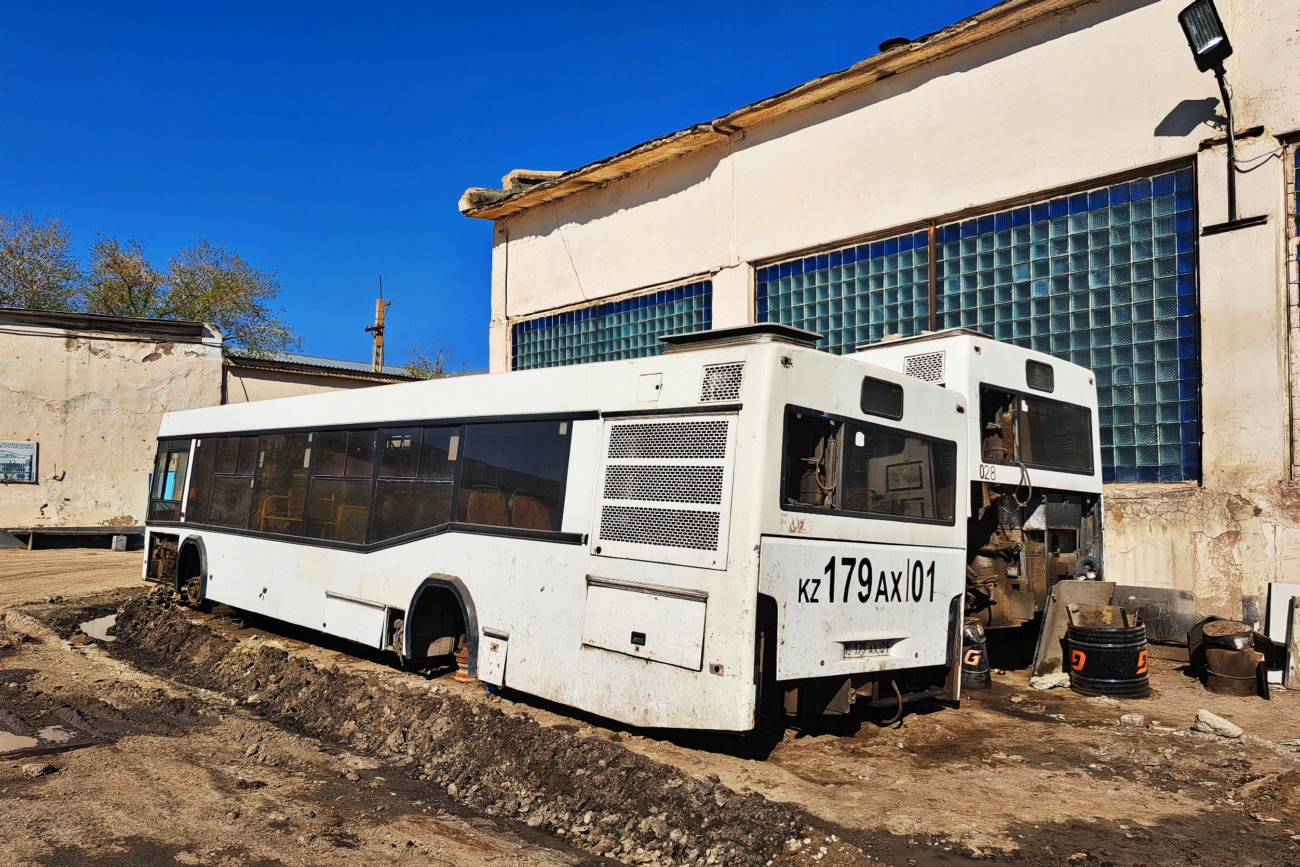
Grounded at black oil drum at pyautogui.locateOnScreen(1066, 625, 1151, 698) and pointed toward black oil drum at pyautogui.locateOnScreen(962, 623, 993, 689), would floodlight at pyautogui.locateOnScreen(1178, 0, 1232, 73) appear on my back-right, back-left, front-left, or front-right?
back-right

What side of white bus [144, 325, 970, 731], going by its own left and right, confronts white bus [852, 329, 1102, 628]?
right

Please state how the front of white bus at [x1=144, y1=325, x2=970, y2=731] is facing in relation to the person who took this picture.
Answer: facing away from the viewer and to the left of the viewer

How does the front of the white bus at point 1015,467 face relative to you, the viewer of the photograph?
facing away from the viewer and to the left of the viewer

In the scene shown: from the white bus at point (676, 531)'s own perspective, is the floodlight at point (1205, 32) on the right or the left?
on its right

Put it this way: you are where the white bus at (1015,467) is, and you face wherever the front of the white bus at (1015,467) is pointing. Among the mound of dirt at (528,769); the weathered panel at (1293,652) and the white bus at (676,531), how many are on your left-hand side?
2

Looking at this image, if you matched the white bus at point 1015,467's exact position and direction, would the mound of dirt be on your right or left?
on your left

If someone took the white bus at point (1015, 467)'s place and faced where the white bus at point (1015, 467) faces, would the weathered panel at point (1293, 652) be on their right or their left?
on their right
